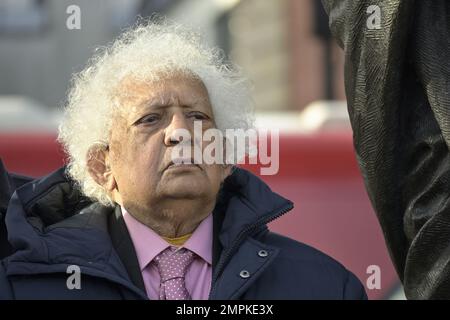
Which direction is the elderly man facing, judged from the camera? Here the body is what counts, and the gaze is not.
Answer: toward the camera

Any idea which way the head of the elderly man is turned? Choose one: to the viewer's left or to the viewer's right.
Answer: to the viewer's right
